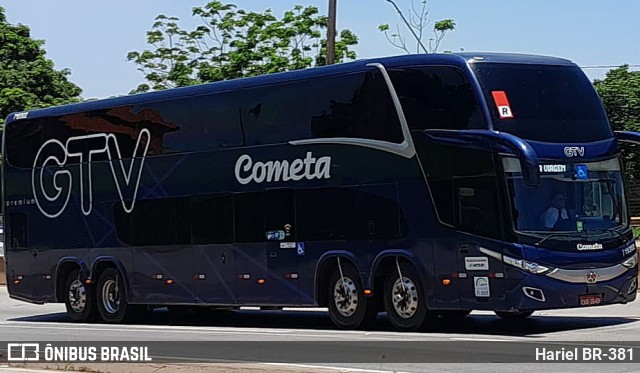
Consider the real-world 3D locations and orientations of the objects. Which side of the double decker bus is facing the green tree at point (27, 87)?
back

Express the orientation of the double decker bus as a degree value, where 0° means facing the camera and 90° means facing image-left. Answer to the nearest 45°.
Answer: approximately 315°
